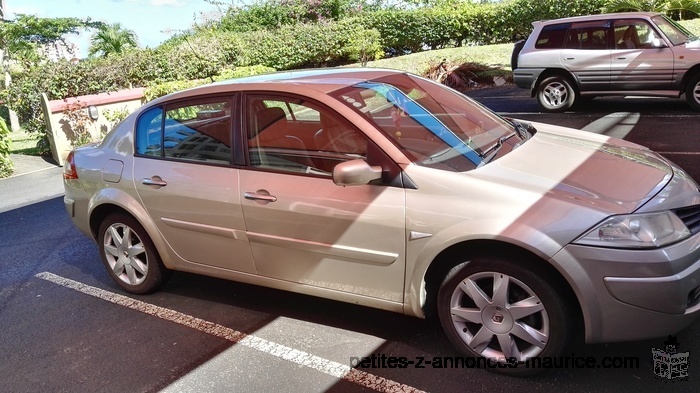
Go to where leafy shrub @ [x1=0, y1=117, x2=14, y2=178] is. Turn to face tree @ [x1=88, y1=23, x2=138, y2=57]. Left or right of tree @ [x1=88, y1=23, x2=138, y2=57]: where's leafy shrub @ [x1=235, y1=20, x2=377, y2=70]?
right

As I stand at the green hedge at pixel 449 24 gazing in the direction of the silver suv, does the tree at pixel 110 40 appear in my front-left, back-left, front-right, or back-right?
back-right

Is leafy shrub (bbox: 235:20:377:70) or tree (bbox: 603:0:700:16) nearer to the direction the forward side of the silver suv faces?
the tree

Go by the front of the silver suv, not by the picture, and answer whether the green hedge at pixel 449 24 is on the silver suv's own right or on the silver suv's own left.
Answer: on the silver suv's own left

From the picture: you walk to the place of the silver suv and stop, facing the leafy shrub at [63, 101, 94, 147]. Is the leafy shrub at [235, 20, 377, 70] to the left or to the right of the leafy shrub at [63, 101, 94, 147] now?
right

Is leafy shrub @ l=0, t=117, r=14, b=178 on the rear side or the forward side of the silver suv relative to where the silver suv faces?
on the rear side

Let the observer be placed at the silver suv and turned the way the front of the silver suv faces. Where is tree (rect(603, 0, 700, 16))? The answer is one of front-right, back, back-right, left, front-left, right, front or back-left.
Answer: left

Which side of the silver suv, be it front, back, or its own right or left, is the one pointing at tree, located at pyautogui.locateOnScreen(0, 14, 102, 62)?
back

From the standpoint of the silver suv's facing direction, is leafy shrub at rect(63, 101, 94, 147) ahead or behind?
behind

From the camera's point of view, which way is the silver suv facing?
to the viewer's right

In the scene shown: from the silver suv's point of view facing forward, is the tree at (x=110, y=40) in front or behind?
behind

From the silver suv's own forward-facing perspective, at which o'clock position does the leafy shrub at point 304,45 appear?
The leafy shrub is roughly at 7 o'clock from the silver suv.
